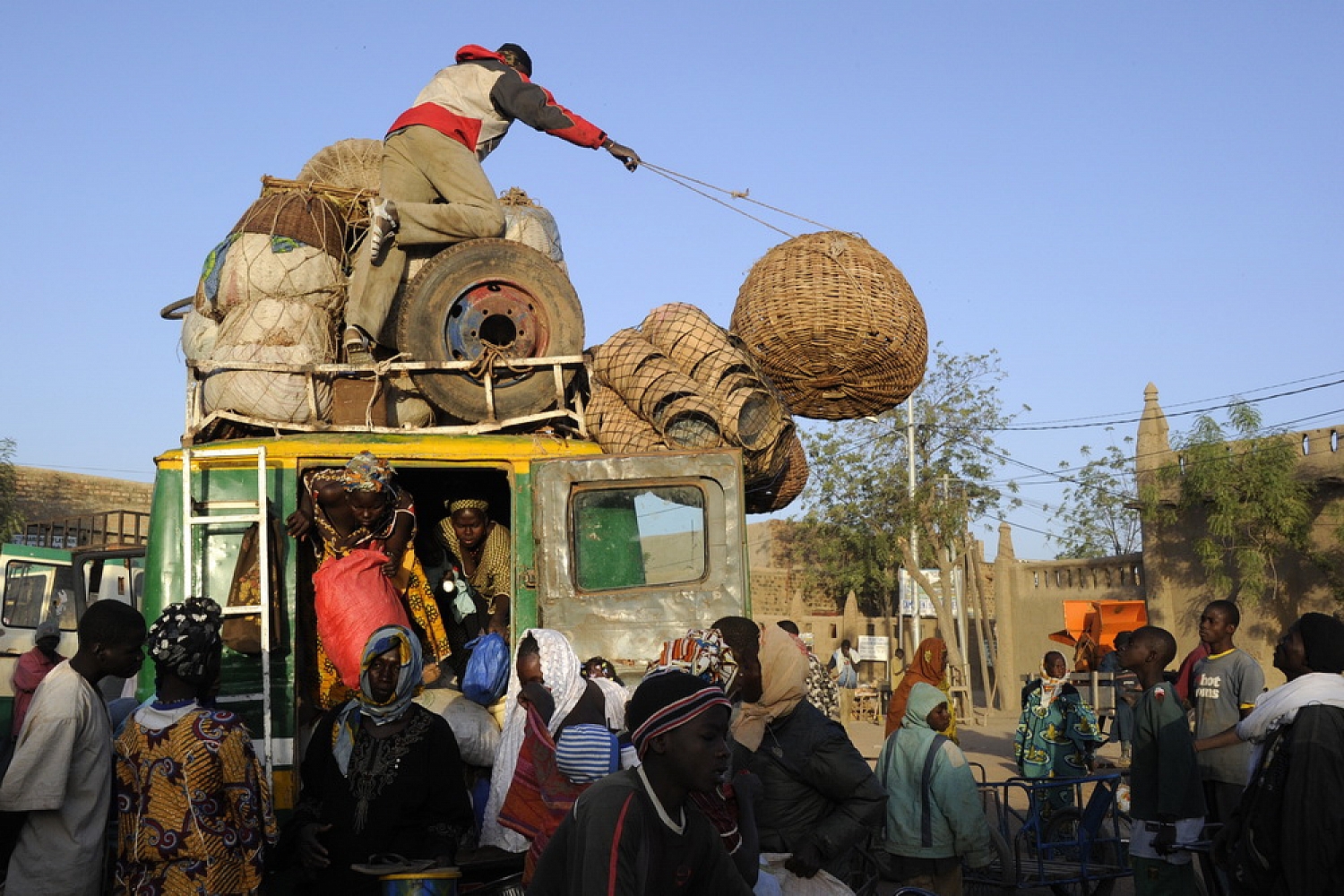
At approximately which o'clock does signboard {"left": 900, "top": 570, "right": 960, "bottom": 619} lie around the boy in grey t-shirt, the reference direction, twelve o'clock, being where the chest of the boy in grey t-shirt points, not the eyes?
The signboard is roughly at 4 o'clock from the boy in grey t-shirt.

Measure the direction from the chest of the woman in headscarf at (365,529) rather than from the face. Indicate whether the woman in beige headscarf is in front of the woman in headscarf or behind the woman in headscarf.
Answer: in front

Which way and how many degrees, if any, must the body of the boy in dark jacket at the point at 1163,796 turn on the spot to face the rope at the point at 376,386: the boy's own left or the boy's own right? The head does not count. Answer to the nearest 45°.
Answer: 0° — they already face it

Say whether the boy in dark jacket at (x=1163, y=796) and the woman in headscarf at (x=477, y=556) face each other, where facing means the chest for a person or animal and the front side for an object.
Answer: no

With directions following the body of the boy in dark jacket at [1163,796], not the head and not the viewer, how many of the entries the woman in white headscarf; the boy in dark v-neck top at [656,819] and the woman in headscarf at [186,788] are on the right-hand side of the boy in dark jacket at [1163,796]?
0

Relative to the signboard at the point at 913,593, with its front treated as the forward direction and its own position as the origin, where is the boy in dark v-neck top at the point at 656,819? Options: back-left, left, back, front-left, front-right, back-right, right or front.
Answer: front

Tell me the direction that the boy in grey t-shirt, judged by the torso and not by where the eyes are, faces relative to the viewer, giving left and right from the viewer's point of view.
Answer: facing the viewer and to the left of the viewer

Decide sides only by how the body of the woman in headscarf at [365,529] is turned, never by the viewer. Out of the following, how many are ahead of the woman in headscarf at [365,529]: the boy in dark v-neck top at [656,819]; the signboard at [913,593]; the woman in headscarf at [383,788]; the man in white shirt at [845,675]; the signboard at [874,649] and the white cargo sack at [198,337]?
2

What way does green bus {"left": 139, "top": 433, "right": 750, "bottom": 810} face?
away from the camera

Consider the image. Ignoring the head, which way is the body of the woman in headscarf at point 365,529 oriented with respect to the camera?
toward the camera

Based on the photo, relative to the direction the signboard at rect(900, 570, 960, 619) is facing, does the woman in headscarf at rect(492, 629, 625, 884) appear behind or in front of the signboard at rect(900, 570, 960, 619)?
in front

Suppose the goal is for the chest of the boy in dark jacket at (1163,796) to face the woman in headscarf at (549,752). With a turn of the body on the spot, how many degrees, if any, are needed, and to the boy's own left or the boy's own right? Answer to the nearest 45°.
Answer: approximately 45° to the boy's own left

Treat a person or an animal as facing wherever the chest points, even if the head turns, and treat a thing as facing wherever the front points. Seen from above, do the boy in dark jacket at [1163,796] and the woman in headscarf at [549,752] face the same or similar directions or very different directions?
same or similar directions

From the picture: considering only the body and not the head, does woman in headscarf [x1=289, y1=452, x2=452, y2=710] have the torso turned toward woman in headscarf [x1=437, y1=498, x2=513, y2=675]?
no

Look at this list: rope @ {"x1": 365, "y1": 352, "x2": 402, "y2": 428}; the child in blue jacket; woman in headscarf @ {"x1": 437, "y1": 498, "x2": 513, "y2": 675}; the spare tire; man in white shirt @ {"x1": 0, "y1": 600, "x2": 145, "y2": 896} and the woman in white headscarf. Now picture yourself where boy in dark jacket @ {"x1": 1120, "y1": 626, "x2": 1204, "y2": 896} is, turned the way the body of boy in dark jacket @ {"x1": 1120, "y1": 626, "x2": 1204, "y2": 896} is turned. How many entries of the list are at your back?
0

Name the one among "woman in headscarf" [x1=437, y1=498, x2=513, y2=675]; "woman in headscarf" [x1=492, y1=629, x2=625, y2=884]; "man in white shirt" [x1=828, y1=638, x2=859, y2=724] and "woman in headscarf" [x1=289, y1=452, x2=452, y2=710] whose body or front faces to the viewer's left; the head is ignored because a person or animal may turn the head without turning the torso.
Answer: "woman in headscarf" [x1=492, y1=629, x2=625, y2=884]

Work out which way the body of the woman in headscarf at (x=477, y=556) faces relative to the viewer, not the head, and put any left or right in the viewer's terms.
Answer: facing the viewer
